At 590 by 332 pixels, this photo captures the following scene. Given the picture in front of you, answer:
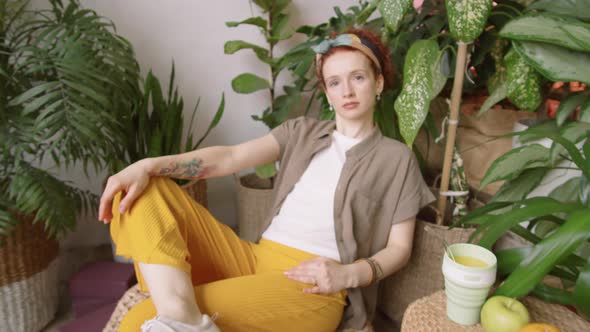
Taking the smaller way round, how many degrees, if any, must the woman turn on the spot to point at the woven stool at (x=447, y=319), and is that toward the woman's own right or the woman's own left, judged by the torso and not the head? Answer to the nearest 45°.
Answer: approximately 90° to the woman's own left

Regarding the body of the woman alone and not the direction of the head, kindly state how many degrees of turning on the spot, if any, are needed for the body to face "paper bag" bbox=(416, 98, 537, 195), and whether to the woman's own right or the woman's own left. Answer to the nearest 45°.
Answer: approximately 180°

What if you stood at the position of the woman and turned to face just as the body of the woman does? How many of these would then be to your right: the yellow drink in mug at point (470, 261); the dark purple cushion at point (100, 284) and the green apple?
1

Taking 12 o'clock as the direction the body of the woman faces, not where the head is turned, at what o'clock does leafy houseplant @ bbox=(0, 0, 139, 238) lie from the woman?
The leafy houseplant is roughly at 2 o'clock from the woman.

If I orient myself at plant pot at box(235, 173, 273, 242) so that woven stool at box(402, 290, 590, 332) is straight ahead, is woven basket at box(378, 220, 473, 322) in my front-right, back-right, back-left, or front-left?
front-left

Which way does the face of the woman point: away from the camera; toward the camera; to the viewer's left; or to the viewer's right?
toward the camera

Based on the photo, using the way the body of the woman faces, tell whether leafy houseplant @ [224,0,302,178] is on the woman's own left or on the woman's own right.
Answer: on the woman's own right

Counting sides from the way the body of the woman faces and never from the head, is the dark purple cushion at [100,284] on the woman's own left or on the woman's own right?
on the woman's own right

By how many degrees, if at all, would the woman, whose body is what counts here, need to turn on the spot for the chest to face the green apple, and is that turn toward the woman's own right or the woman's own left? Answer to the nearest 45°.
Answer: approximately 90° to the woman's own left

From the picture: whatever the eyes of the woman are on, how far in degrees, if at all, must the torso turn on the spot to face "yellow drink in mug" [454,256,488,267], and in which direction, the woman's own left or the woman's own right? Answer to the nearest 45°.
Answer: approximately 90° to the woman's own left

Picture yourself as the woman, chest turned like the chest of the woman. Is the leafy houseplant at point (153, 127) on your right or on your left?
on your right

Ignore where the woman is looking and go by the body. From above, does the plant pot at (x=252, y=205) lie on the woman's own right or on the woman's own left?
on the woman's own right

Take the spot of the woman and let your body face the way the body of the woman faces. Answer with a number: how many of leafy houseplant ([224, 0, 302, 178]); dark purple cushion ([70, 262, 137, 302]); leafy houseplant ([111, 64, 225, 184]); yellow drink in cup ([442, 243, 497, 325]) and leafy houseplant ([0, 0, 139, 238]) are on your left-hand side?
1

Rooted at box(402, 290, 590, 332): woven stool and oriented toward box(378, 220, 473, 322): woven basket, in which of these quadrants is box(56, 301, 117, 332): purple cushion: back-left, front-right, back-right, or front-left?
front-left

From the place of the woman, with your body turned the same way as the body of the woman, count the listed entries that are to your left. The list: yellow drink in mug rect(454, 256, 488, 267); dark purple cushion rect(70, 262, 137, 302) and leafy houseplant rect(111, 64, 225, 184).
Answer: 1

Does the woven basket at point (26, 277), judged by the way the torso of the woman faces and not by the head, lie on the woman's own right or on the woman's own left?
on the woman's own right
